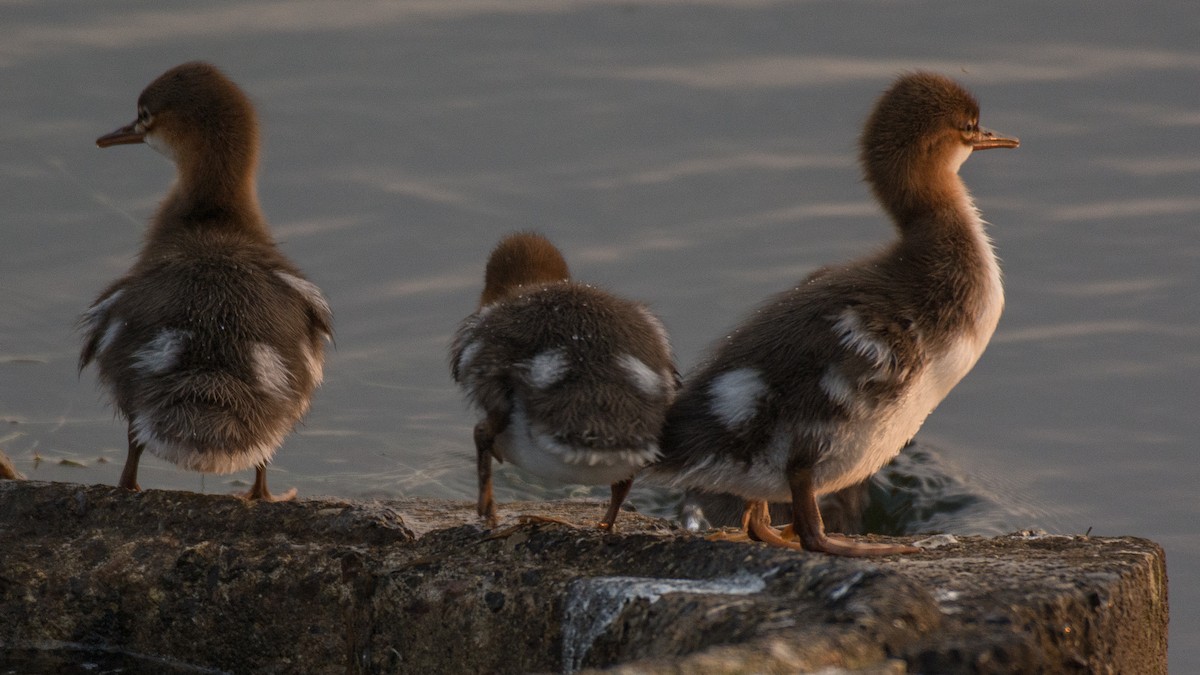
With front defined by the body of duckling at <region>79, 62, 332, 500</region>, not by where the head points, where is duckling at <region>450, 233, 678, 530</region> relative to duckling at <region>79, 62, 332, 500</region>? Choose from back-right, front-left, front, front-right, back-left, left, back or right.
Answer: back-right

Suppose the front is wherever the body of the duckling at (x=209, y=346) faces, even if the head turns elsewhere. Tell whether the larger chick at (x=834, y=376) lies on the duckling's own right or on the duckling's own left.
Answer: on the duckling's own right

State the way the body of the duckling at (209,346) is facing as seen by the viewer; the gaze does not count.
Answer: away from the camera
